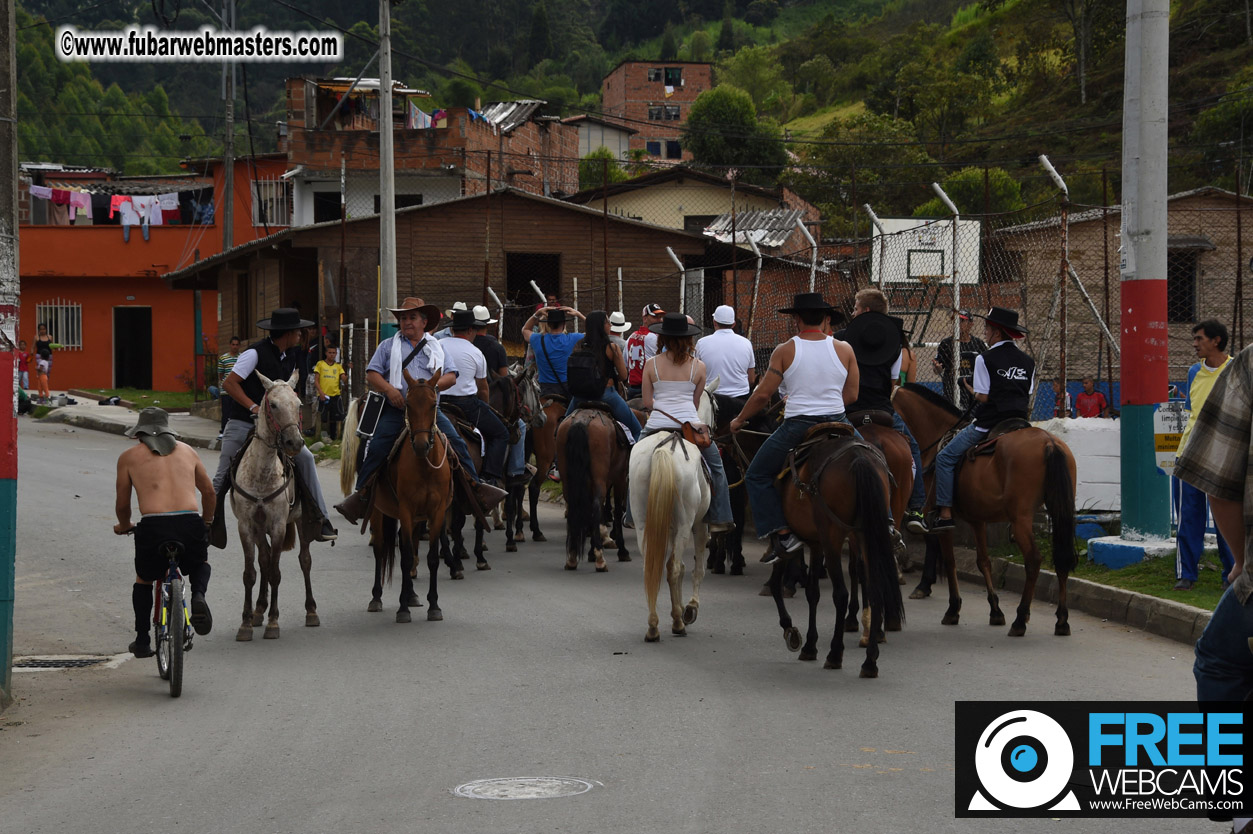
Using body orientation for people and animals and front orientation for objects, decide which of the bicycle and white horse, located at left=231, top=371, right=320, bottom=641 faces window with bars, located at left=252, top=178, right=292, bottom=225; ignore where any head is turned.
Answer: the bicycle

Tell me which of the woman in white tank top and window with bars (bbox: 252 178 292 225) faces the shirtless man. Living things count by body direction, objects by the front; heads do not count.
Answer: the window with bars

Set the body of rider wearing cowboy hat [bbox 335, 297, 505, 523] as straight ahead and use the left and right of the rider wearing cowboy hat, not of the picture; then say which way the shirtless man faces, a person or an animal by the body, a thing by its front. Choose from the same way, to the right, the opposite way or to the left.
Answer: the opposite way

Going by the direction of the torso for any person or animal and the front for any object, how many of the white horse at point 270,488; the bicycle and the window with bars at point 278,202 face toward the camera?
2

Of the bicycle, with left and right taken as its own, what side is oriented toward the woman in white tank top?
right

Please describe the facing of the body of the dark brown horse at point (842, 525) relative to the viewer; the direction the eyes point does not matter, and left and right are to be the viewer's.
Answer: facing away from the viewer and to the left of the viewer

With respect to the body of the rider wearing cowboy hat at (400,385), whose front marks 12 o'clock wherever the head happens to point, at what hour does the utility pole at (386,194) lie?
The utility pole is roughly at 6 o'clock from the rider wearing cowboy hat.

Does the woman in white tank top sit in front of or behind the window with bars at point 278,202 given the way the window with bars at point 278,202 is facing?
in front

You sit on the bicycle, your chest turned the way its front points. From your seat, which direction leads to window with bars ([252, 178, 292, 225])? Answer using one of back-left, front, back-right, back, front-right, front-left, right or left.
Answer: front

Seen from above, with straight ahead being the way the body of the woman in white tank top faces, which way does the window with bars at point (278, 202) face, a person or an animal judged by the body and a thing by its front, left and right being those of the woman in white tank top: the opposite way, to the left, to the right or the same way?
the opposite way

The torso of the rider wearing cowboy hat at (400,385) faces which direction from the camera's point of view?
toward the camera

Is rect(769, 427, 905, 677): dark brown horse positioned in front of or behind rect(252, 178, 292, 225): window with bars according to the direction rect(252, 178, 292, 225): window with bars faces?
in front

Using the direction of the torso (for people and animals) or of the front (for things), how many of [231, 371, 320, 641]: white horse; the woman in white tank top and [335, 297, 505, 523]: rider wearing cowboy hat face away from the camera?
1

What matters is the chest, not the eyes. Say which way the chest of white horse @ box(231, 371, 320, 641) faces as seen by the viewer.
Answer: toward the camera

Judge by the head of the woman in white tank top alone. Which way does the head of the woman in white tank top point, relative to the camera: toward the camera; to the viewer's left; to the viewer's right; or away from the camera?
away from the camera

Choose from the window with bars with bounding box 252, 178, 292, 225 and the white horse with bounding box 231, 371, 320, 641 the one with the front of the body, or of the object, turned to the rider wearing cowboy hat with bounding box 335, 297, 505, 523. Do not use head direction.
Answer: the window with bars

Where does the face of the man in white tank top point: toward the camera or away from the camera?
away from the camera

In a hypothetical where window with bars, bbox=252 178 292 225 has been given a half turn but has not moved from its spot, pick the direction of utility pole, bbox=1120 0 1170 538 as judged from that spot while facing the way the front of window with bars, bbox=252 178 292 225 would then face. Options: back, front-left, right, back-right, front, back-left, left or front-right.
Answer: back

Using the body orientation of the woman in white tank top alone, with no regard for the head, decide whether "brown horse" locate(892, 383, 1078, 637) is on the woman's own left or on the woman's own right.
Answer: on the woman's own right
